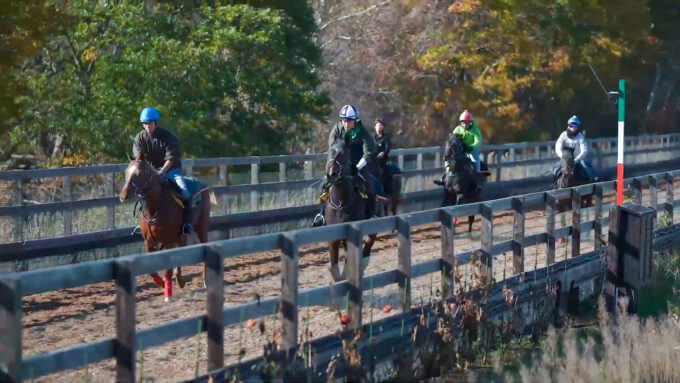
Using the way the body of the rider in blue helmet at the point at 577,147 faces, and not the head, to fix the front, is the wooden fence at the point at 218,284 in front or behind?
in front

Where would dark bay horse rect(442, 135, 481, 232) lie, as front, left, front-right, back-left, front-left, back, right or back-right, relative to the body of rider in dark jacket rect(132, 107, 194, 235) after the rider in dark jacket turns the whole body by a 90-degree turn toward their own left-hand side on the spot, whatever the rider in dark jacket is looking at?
left

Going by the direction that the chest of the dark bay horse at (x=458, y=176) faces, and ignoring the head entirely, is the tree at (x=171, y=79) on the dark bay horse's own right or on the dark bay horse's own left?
on the dark bay horse's own right

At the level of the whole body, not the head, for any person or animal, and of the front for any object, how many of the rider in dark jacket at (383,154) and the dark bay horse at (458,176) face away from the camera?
0

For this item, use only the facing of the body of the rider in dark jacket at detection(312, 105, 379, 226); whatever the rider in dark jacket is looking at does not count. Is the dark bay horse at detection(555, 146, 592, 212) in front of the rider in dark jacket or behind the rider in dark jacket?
behind

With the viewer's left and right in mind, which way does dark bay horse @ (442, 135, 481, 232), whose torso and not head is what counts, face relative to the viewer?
facing the viewer and to the left of the viewer

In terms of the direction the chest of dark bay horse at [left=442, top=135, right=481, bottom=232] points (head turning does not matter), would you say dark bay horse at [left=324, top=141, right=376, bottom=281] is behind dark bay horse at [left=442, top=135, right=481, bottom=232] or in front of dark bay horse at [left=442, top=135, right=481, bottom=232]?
in front

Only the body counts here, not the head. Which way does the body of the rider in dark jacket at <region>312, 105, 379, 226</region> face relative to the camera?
toward the camera

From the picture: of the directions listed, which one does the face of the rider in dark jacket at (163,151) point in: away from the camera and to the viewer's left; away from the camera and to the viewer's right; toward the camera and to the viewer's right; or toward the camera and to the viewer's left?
toward the camera and to the viewer's left

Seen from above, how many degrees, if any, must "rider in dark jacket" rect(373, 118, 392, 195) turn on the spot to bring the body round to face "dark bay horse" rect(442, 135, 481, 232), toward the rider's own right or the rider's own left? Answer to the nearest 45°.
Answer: approximately 135° to the rider's own left
